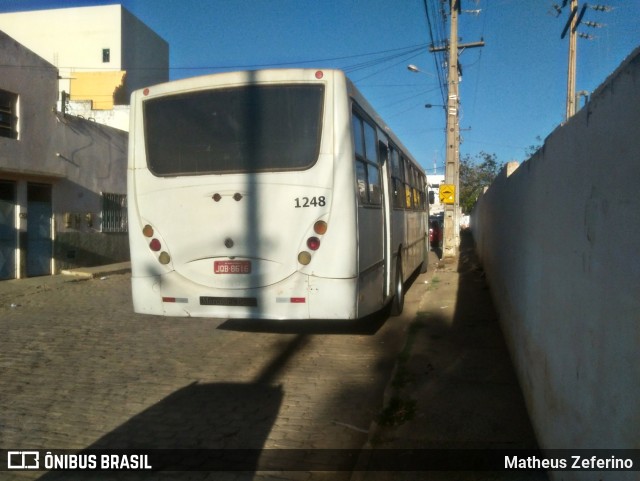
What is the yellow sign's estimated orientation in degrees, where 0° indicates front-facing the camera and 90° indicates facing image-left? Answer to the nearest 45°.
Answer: approximately 0°

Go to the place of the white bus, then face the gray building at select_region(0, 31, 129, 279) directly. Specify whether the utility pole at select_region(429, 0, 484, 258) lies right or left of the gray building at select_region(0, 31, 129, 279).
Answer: right

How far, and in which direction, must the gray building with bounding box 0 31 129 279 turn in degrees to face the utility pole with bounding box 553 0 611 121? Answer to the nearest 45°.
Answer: approximately 45° to its left

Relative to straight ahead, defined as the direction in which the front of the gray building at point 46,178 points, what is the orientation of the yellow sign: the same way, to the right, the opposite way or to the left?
to the right

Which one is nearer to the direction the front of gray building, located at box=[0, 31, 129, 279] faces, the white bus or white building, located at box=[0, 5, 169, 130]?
the white bus

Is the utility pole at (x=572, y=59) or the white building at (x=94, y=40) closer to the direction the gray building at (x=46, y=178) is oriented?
the utility pole

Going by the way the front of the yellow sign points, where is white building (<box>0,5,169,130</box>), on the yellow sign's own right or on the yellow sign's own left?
on the yellow sign's own right

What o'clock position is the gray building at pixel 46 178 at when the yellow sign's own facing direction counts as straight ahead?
The gray building is roughly at 2 o'clock from the yellow sign.

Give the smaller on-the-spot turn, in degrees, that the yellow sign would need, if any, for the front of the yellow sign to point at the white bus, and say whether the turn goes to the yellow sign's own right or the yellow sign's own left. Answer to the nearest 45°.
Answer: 0° — it already faces it
